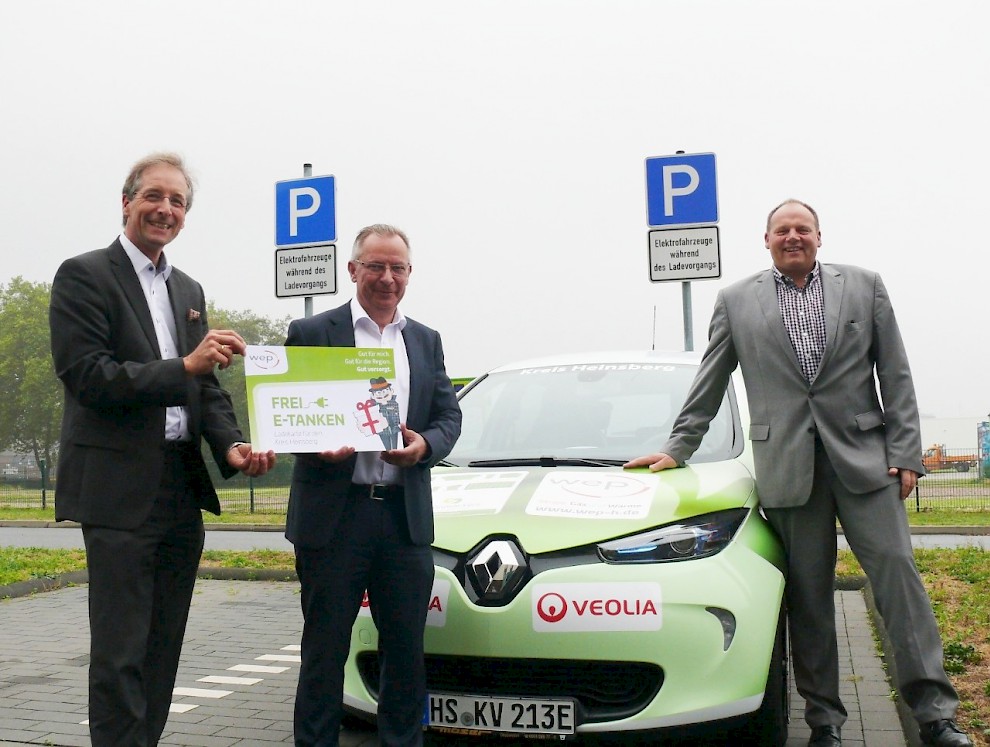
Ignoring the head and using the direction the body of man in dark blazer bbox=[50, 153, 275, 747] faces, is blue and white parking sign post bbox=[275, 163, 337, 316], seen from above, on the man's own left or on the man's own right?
on the man's own left

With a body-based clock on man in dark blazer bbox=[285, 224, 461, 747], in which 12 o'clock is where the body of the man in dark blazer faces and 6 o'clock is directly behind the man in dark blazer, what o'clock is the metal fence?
The metal fence is roughly at 7 o'clock from the man in dark blazer.

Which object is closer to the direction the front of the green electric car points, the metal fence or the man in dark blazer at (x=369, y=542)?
the man in dark blazer

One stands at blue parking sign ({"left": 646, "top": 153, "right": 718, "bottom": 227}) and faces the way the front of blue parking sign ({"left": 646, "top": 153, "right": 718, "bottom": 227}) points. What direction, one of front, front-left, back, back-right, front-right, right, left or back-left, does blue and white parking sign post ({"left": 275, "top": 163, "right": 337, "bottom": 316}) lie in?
right

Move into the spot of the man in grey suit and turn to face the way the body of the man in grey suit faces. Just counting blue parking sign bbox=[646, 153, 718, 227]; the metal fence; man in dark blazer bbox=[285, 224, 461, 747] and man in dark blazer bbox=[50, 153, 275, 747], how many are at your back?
2

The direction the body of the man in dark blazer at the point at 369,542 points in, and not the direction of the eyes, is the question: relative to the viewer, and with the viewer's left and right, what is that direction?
facing the viewer

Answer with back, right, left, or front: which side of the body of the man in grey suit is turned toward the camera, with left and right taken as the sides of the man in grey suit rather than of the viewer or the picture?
front

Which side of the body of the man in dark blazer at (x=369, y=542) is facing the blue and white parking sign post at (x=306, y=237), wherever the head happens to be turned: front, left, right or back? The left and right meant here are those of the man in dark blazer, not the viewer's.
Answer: back

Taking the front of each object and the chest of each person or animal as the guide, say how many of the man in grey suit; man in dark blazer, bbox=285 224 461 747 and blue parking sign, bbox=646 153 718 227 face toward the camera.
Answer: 3

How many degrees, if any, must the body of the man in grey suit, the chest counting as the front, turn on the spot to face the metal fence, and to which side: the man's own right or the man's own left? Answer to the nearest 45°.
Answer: approximately 180°

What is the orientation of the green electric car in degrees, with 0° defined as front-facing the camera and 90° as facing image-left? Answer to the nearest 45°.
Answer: approximately 45°

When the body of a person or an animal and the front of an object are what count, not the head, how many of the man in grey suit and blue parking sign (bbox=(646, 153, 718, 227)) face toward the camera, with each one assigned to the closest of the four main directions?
2
